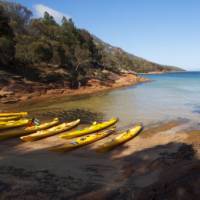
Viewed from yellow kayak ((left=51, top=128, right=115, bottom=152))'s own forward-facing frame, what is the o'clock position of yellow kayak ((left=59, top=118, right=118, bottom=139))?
yellow kayak ((left=59, top=118, right=118, bottom=139)) is roughly at 11 o'clock from yellow kayak ((left=51, top=128, right=115, bottom=152)).

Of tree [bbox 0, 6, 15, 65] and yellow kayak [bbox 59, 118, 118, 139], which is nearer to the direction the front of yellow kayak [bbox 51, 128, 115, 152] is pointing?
the yellow kayak

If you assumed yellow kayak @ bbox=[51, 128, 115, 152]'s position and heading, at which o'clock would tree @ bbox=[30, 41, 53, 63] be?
The tree is roughly at 10 o'clock from the yellow kayak.

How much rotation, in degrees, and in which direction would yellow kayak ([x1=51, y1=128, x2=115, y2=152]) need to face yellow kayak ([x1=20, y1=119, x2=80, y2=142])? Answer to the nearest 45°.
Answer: approximately 90° to its left

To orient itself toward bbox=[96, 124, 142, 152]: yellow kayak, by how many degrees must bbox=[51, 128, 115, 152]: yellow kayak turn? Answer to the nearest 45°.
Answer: approximately 45° to its right

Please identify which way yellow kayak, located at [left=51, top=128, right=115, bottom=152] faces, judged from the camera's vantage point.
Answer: facing away from the viewer and to the right of the viewer
